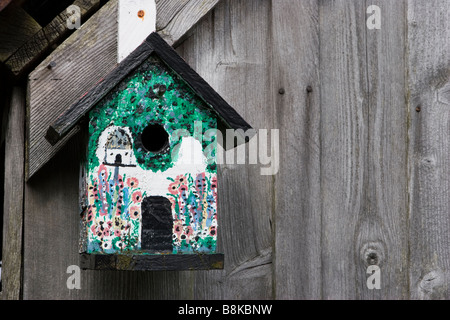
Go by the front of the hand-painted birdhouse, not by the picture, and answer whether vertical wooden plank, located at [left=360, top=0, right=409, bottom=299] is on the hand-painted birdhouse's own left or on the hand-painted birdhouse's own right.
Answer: on the hand-painted birdhouse's own left

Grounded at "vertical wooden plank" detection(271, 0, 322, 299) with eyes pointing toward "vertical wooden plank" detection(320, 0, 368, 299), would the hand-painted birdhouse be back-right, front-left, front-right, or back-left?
back-right

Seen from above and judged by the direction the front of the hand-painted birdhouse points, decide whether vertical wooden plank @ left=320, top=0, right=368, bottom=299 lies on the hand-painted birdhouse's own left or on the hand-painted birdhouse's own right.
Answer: on the hand-painted birdhouse's own left

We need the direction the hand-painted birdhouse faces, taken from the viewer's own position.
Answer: facing the viewer

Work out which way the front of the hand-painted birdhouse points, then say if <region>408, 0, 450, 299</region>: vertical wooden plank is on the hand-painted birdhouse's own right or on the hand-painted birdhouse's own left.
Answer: on the hand-painted birdhouse's own left
